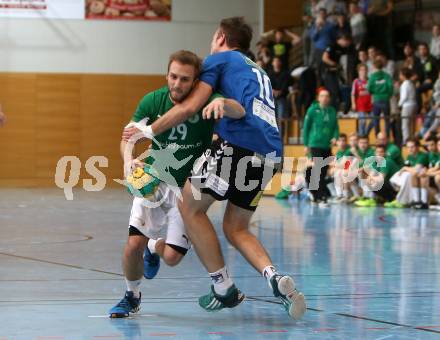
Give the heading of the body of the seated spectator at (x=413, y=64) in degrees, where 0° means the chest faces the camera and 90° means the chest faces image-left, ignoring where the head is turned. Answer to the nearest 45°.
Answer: approximately 45°

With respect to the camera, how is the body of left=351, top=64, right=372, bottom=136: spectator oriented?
toward the camera

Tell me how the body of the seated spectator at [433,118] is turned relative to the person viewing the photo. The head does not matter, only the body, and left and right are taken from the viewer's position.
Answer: facing the viewer and to the left of the viewer

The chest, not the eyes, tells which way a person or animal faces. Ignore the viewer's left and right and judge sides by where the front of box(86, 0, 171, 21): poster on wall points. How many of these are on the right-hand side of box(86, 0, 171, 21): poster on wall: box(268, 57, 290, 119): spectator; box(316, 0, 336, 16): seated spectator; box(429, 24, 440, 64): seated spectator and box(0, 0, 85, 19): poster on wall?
1

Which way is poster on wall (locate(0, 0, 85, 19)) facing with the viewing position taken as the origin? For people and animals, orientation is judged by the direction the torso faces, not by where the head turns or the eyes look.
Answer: facing the viewer

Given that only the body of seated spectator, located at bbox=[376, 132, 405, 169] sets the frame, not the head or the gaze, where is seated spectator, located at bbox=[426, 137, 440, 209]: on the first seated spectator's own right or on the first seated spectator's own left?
on the first seated spectator's own left

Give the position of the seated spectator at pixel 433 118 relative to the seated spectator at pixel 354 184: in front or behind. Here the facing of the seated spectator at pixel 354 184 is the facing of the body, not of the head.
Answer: behind

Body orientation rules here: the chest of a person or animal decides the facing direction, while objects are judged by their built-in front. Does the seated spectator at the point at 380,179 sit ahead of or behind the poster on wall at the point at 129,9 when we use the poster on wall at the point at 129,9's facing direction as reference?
ahead

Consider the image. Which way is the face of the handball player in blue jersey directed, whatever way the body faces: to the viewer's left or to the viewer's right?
to the viewer's left

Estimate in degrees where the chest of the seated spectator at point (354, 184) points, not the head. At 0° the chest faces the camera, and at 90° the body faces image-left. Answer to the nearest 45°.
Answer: approximately 45°
